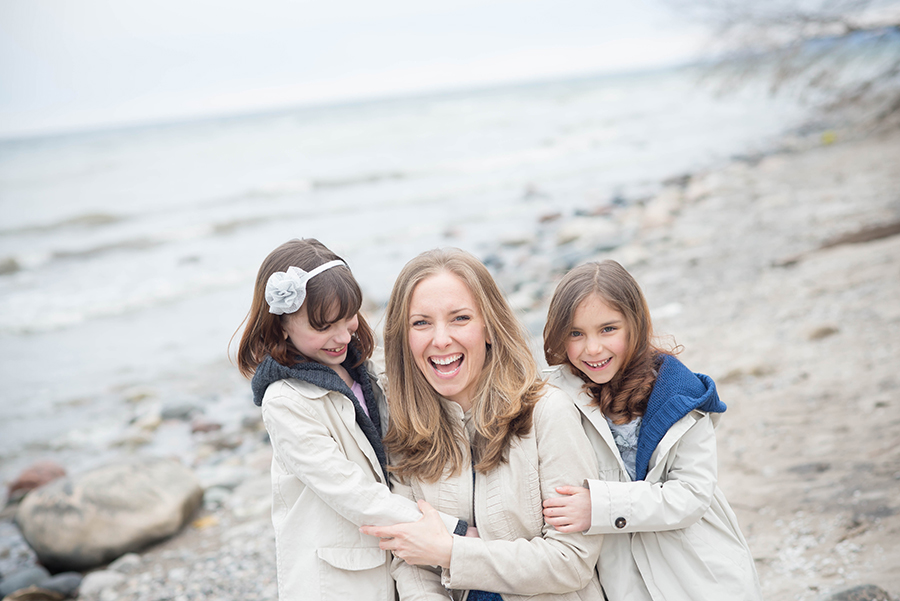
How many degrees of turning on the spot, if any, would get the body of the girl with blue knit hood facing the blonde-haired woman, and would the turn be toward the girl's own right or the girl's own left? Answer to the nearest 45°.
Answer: approximately 45° to the girl's own right

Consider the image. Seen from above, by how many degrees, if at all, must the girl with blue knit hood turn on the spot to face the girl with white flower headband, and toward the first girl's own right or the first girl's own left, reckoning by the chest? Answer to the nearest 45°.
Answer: approximately 45° to the first girl's own right

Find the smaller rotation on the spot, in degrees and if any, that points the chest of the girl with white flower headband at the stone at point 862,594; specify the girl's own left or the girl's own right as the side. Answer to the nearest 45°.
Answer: approximately 45° to the girl's own left

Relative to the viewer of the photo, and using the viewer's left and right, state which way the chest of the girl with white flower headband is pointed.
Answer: facing the viewer and to the right of the viewer

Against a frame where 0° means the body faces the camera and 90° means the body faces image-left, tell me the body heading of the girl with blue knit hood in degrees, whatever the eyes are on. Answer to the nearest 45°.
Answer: approximately 45°

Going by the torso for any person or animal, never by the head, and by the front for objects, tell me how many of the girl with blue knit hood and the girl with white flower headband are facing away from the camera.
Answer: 0
